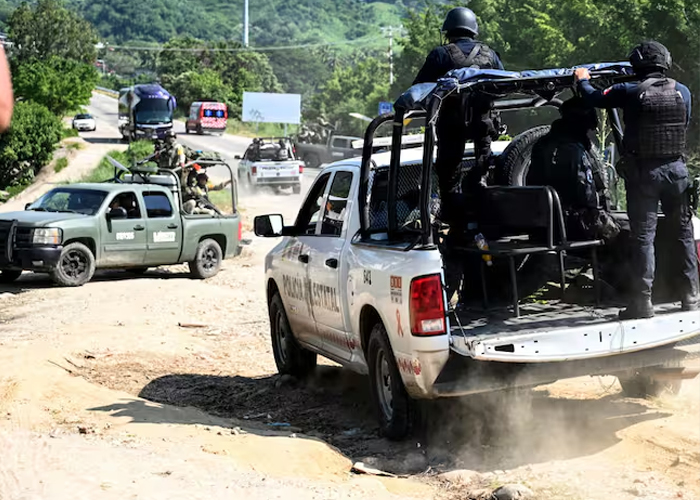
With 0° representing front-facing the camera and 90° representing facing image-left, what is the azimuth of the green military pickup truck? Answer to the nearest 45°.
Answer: approximately 45°

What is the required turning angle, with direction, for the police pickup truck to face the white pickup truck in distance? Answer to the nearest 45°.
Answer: approximately 45° to its right

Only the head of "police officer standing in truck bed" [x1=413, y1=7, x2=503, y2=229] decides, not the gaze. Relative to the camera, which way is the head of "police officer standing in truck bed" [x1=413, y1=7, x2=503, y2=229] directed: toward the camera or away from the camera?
away from the camera

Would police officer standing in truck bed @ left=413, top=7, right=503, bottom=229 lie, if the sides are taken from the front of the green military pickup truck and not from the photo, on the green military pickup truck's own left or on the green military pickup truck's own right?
on the green military pickup truck's own left

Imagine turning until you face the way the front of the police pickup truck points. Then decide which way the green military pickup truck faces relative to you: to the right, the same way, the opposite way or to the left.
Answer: to the left

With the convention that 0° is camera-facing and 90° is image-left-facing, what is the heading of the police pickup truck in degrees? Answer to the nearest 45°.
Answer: approximately 135°
